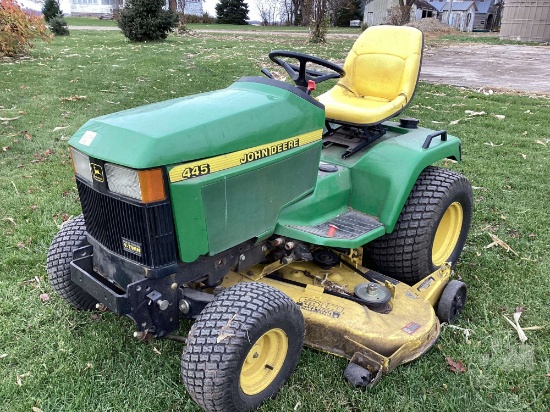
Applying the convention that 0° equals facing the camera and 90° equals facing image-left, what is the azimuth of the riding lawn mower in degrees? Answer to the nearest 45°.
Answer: approximately 45°

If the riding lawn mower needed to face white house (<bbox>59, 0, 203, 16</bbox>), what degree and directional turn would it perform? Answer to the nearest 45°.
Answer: approximately 135° to its right

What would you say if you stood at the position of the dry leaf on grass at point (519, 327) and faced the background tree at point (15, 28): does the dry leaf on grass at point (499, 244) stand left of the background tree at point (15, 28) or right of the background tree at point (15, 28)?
right

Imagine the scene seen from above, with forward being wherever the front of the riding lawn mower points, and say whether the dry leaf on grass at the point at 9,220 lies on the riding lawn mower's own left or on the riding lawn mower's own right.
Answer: on the riding lawn mower's own right

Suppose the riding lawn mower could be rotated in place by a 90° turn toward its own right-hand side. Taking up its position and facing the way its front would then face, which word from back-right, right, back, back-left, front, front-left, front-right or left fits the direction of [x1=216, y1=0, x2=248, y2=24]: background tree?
front-right

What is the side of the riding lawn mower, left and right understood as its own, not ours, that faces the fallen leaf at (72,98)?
right

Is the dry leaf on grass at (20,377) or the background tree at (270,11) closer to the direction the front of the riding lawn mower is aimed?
the dry leaf on grass

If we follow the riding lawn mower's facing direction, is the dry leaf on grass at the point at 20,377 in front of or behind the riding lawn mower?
in front

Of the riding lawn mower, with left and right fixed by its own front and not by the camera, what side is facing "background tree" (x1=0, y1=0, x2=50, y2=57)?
right

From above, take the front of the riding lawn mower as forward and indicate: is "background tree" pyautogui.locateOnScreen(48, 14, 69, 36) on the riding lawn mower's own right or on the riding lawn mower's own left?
on the riding lawn mower's own right

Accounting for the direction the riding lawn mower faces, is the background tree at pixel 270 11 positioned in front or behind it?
behind

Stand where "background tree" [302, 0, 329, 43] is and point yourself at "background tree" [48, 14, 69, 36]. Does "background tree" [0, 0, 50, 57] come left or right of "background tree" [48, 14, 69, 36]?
left

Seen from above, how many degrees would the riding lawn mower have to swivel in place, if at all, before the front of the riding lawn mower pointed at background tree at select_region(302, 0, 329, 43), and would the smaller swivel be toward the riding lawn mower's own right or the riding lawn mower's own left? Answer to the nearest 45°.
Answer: approximately 135° to the riding lawn mower's own right

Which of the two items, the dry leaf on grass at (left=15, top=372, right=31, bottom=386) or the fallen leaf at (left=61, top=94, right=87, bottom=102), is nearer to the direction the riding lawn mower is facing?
the dry leaf on grass

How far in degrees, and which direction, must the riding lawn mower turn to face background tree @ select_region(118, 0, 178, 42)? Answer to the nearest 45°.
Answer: approximately 135° to its right
